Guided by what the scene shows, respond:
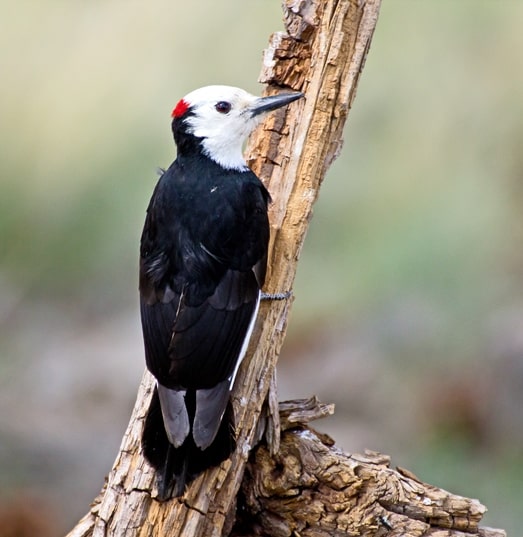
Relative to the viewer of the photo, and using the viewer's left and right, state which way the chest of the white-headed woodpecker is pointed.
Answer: facing away from the viewer and to the right of the viewer
